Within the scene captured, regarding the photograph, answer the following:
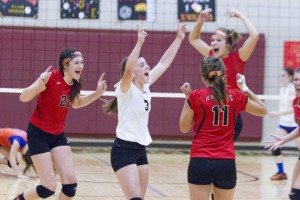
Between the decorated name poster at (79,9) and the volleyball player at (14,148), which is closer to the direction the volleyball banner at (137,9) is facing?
the volleyball player

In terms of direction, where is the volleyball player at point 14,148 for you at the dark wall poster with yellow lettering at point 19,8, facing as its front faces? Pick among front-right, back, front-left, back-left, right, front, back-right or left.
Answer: front

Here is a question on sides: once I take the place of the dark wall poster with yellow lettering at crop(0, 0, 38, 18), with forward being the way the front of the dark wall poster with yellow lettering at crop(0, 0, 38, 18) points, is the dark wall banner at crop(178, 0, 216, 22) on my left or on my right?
on my left

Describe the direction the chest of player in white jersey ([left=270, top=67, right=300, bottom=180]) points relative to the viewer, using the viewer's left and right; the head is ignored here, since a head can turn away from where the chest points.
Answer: facing to the left of the viewer

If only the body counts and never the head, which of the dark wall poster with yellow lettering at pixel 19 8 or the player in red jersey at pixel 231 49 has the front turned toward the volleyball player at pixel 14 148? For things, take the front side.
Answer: the dark wall poster with yellow lettering

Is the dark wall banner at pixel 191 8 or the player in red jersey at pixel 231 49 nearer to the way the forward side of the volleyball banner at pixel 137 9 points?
the player in red jersey

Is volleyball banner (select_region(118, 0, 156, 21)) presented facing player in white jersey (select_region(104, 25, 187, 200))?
yes

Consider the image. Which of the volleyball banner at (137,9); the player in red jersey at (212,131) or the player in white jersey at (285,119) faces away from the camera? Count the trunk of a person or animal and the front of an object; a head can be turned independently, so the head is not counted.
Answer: the player in red jersey

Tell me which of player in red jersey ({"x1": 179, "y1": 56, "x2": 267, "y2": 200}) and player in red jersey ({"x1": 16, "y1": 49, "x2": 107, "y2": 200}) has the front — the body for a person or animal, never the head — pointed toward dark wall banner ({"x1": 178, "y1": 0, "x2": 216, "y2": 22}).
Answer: player in red jersey ({"x1": 179, "y1": 56, "x2": 267, "y2": 200})

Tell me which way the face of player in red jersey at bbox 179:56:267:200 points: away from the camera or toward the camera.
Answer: away from the camera

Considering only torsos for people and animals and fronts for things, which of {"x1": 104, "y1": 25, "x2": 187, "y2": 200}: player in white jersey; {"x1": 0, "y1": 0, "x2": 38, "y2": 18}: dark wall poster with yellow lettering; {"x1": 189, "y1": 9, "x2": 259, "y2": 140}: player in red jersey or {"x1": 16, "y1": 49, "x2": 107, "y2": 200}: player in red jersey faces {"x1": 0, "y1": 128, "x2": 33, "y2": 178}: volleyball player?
the dark wall poster with yellow lettering

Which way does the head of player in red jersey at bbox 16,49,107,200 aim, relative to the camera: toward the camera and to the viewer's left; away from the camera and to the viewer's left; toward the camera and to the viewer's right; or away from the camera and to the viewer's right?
toward the camera and to the viewer's right

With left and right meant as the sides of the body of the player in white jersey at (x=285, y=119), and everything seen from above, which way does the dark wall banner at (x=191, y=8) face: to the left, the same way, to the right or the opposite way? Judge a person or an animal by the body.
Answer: to the left

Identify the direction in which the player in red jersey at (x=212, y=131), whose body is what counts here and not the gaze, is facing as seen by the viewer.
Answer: away from the camera

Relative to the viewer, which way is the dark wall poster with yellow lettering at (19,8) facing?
toward the camera

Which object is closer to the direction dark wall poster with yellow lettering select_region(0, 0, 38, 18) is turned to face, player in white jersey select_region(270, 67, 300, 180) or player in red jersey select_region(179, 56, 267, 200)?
the player in red jersey

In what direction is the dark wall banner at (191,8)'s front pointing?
toward the camera
